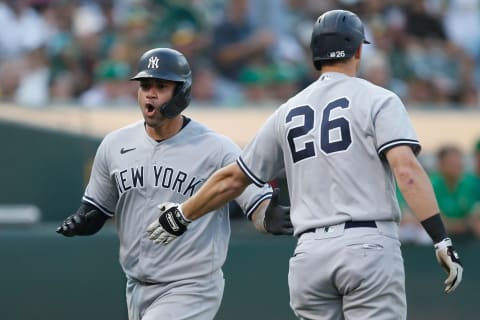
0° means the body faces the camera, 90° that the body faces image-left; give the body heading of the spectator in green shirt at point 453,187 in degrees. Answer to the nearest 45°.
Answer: approximately 0°

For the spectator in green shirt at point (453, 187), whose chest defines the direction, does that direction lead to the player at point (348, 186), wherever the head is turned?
yes
